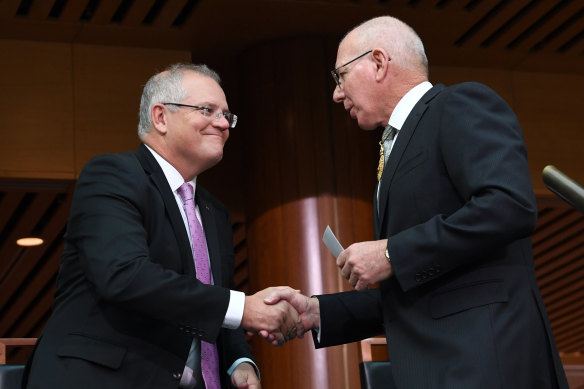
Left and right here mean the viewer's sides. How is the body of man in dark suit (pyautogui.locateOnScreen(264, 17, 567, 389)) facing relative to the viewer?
facing to the left of the viewer

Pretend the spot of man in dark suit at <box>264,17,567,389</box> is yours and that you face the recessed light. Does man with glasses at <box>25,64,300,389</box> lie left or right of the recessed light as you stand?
left

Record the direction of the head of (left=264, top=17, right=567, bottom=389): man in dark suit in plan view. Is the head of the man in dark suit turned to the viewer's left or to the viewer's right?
to the viewer's left

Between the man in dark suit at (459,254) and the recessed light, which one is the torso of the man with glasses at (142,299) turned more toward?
the man in dark suit

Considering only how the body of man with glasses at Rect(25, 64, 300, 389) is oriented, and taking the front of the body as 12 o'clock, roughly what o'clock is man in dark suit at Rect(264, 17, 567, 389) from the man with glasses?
The man in dark suit is roughly at 11 o'clock from the man with glasses.

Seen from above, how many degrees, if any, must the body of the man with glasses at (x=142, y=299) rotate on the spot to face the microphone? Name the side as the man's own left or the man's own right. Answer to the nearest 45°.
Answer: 0° — they already face it

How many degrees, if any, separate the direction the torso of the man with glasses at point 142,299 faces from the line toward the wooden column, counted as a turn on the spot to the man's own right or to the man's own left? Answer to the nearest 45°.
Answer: approximately 135° to the man's own left

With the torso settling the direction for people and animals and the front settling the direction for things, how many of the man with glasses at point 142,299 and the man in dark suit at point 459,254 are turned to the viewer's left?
1

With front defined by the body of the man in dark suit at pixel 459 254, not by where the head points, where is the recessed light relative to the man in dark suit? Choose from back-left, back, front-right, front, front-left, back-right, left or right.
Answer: front-right
